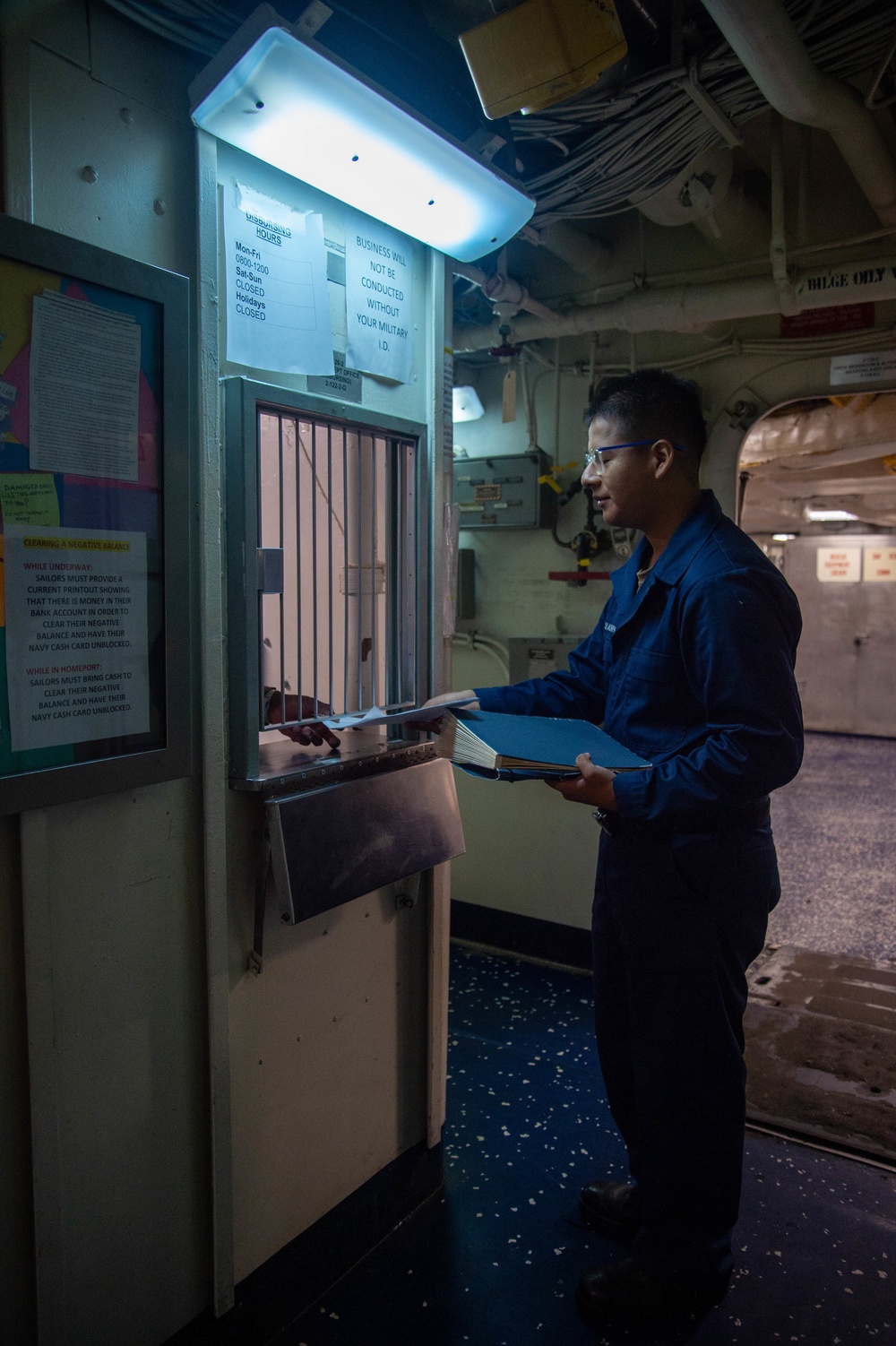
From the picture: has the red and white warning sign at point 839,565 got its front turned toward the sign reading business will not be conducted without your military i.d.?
yes

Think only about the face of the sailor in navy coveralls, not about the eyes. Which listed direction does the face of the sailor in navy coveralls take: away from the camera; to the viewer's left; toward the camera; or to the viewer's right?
to the viewer's left

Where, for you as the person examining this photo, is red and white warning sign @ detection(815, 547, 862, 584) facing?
facing the viewer

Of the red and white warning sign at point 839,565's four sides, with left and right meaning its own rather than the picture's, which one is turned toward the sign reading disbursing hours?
front

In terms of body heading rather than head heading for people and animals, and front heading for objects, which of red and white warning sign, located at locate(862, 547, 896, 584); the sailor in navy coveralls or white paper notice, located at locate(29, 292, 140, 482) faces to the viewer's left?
the sailor in navy coveralls

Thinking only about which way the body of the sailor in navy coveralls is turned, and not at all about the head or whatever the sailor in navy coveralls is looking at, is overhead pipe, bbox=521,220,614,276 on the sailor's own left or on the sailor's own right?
on the sailor's own right

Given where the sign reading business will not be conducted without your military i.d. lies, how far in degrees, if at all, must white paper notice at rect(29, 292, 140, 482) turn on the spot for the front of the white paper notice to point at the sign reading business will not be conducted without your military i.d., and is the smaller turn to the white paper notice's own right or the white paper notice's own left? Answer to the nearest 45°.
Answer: approximately 90° to the white paper notice's own left

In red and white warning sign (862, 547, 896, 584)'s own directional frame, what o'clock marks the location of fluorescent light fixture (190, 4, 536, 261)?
The fluorescent light fixture is roughly at 12 o'clock from the red and white warning sign.

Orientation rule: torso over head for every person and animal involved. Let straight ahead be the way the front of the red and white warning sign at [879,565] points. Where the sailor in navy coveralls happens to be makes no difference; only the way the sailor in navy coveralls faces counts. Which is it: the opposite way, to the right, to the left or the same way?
to the right

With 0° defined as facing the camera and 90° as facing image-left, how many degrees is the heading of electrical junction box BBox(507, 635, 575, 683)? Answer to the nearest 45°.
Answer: approximately 0°

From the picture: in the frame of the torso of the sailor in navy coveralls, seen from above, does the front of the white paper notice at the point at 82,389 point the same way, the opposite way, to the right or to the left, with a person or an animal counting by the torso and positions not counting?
the opposite way

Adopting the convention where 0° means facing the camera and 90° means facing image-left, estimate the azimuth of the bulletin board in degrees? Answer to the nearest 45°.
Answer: approximately 315°

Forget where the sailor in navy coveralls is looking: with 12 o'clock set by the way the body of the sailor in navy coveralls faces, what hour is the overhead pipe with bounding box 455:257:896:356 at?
The overhead pipe is roughly at 3 o'clock from the sailor in navy coveralls.

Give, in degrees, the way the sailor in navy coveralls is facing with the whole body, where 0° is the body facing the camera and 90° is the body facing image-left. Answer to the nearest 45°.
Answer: approximately 90°

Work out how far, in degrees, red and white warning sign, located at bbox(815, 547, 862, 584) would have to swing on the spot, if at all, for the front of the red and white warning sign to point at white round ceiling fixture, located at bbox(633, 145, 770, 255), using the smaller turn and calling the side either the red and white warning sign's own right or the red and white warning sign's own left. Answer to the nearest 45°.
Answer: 0° — it already faces it

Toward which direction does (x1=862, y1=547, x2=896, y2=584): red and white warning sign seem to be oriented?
toward the camera
